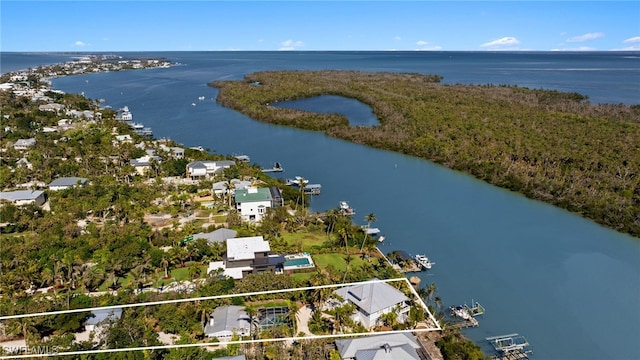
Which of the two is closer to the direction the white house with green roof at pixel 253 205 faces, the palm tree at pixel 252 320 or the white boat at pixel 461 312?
the palm tree

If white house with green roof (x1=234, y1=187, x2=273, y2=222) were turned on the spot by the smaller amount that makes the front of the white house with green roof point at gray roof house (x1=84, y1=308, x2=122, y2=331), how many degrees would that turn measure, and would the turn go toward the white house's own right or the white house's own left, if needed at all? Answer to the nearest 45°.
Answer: approximately 45° to the white house's own right

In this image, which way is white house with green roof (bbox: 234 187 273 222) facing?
toward the camera

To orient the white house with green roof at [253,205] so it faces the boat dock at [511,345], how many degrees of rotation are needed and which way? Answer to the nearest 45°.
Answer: approximately 45° to its left

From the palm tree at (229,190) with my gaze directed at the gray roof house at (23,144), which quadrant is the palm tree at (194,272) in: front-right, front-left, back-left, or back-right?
back-left

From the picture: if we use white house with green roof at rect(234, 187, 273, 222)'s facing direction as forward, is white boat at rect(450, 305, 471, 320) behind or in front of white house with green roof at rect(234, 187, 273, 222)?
in front

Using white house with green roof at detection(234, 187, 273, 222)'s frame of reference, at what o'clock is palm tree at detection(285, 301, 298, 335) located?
The palm tree is roughly at 12 o'clock from the white house with green roof.

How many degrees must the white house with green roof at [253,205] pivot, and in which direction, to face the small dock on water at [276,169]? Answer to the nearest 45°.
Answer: approximately 180°

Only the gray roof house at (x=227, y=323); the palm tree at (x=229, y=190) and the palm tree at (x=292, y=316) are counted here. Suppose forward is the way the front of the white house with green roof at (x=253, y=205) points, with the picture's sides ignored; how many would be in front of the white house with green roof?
2

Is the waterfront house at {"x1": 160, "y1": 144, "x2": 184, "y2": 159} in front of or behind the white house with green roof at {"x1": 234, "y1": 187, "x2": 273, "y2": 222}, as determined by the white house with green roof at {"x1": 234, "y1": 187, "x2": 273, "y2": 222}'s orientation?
behind

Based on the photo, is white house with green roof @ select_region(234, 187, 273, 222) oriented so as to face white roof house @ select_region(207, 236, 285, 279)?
yes
